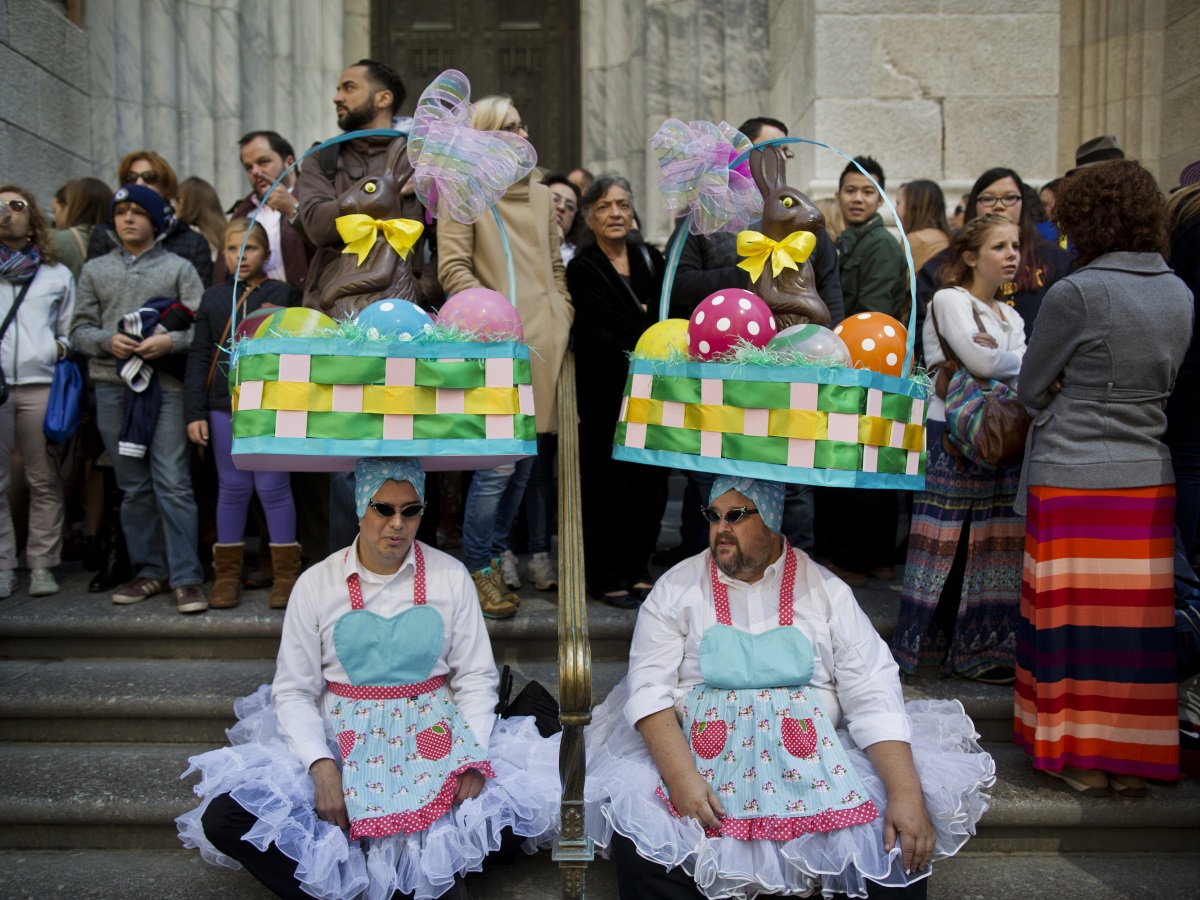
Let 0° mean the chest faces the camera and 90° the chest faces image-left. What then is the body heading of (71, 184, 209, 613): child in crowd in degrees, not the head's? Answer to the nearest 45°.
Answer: approximately 0°

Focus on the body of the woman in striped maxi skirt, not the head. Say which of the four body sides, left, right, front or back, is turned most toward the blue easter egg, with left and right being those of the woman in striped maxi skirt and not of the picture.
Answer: left

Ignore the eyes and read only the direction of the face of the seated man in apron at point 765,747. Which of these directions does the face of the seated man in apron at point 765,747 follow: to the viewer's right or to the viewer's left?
to the viewer's left

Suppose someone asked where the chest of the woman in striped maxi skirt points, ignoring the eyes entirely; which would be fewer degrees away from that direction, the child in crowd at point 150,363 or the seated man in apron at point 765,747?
the child in crowd

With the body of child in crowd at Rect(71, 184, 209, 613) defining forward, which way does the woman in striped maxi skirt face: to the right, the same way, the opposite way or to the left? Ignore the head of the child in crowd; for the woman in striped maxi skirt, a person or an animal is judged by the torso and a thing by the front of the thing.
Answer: the opposite way

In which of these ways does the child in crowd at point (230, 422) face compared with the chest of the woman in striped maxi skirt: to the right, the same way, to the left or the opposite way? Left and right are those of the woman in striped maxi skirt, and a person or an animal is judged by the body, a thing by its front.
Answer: the opposite way

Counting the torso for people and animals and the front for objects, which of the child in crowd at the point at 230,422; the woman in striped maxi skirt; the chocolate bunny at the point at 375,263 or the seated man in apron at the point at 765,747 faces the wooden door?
the woman in striped maxi skirt
